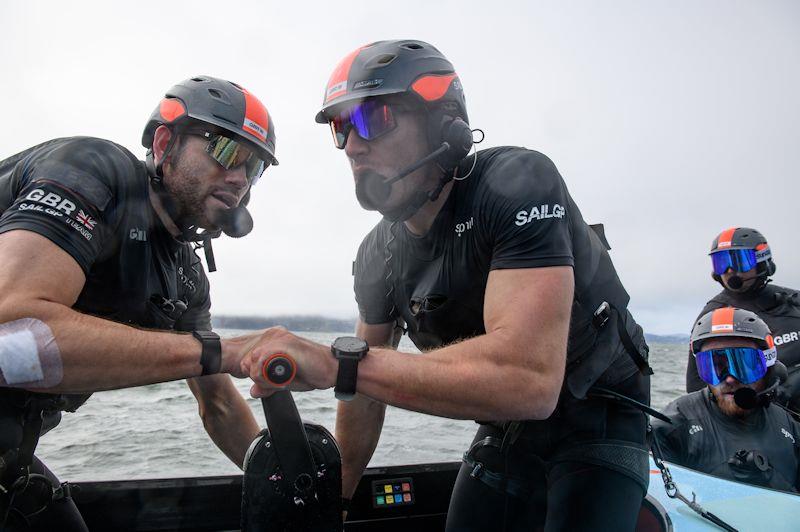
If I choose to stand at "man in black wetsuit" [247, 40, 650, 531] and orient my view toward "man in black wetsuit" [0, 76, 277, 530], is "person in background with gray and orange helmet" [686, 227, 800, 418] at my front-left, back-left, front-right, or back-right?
back-right

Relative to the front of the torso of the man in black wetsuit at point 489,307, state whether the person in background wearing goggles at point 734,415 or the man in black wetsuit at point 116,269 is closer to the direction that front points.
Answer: the man in black wetsuit

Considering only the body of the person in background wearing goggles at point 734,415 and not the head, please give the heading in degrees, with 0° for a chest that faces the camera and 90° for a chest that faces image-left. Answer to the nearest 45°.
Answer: approximately 0°

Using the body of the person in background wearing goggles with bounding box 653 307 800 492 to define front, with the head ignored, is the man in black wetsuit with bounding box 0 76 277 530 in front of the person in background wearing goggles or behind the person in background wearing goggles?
in front

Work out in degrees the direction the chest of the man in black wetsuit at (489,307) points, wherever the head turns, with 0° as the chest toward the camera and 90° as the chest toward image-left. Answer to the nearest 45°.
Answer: approximately 45°

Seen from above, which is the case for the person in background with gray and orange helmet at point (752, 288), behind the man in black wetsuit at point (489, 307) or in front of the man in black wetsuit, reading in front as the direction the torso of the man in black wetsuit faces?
behind

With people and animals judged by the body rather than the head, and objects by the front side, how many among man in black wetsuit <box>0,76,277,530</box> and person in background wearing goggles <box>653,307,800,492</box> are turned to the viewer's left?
0

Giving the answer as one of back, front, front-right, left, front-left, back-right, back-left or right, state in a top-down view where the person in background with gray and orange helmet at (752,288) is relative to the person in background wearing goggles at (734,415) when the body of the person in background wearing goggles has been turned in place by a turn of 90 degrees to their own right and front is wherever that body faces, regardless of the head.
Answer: right

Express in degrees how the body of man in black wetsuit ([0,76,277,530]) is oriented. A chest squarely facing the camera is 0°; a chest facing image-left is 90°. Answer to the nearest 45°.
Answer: approximately 315°
